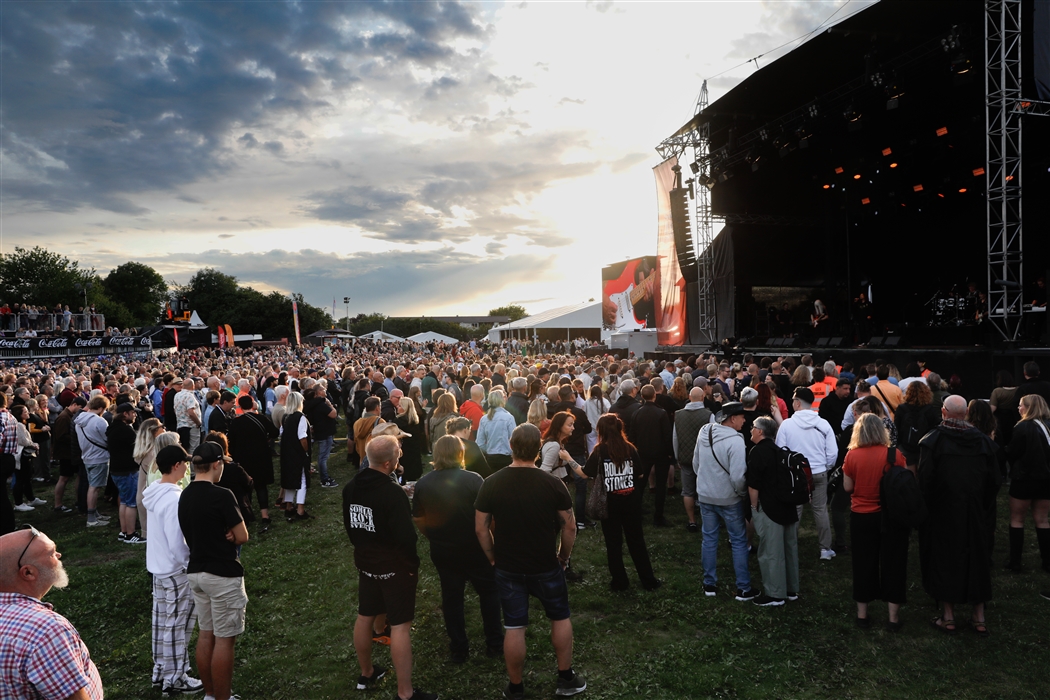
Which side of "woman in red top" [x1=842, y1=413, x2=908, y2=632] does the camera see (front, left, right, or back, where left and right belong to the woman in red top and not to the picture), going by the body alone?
back

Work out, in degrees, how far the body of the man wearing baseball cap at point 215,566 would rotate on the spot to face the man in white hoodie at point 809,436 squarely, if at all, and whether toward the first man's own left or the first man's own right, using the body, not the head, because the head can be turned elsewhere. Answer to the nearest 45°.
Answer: approximately 45° to the first man's own right

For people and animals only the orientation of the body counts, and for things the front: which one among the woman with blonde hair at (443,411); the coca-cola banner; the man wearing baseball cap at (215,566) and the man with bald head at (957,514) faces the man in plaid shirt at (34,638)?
the coca-cola banner

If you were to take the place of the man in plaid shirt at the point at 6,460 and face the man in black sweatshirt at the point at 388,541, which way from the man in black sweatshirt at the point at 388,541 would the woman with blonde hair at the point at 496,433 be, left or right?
left

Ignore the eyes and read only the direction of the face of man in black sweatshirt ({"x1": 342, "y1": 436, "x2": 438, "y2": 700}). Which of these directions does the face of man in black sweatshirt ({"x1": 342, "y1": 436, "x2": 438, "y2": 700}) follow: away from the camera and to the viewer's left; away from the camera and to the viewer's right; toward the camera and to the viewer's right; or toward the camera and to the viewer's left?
away from the camera and to the viewer's right

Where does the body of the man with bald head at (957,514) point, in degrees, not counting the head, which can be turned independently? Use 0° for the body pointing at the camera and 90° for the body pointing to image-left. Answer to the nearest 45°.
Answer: approximately 180°

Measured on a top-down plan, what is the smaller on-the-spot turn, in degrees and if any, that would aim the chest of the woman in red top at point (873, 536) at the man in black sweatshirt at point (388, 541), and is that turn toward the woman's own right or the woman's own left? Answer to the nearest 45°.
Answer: approximately 135° to the woman's own left

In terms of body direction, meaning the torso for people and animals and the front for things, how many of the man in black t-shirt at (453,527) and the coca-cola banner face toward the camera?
1

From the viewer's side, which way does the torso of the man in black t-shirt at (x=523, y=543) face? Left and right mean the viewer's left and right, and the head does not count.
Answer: facing away from the viewer

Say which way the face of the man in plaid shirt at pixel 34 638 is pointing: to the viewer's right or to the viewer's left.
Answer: to the viewer's right

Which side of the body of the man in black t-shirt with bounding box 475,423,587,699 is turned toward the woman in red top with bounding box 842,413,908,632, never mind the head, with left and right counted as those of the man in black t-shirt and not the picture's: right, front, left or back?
right

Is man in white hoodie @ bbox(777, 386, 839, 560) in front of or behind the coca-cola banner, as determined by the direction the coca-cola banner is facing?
in front

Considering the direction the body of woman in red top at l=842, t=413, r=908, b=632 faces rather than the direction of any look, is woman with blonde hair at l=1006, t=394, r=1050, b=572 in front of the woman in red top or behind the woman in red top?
in front

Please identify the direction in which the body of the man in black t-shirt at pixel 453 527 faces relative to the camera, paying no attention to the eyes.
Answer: away from the camera

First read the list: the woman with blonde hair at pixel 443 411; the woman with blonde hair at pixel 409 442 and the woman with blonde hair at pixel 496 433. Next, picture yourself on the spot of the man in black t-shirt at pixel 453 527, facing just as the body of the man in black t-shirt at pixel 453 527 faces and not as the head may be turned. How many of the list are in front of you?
3

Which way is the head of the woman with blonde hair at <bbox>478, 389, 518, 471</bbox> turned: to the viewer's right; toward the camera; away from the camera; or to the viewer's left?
away from the camera

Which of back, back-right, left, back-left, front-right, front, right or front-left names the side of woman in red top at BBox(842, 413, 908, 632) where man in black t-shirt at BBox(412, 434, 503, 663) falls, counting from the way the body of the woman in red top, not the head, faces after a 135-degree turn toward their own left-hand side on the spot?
front

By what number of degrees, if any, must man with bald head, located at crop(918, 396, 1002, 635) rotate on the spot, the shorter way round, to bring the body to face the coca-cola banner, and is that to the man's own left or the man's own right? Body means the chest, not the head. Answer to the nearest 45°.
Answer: approximately 90° to the man's own left
